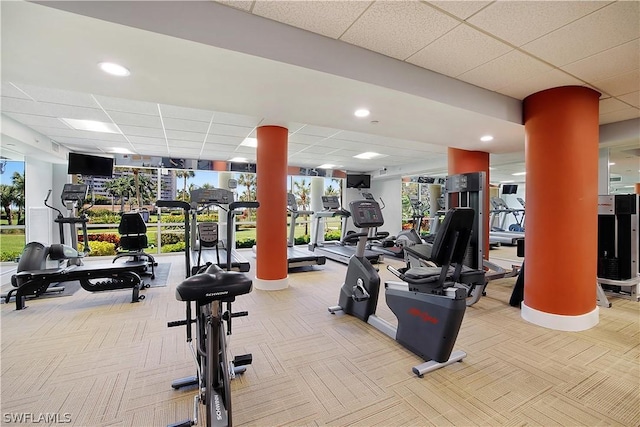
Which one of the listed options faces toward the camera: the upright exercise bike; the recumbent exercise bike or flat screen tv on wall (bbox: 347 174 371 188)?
the flat screen tv on wall

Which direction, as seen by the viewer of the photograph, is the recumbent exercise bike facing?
facing away from the viewer and to the left of the viewer

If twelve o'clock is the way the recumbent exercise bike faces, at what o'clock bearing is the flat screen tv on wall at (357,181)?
The flat screen tv on wall is roughly at 1 o'clock from the recumbent exercise bike.

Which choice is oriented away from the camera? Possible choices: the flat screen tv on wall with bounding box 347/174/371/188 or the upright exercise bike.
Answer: the upright exercise bike

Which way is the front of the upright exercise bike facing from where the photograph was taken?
facing away from the viewer

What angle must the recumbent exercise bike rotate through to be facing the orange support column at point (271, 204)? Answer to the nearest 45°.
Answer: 0° — it already faces it

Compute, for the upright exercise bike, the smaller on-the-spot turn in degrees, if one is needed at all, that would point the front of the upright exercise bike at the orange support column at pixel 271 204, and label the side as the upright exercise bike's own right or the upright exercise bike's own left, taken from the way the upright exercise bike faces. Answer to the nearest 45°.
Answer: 0° — it already faces it

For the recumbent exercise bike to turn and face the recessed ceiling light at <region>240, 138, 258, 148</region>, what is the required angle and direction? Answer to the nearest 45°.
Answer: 0° — it already faces it

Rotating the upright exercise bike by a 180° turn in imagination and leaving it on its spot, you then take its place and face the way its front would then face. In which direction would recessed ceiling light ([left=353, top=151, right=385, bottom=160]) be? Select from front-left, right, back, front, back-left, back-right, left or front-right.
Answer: back-left

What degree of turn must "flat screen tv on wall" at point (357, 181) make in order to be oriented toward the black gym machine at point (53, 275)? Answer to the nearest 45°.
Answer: approximately 45° to its right

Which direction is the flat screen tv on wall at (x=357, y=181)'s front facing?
toward the camera

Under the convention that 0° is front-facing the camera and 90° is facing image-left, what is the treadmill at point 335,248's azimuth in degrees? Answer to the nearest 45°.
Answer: approximately 135°

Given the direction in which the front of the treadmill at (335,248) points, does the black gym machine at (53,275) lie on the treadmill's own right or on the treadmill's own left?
on the treadmill's own left

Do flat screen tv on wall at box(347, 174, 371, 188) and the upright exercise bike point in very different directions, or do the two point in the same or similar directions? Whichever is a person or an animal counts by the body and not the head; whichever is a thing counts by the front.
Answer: very different directions
